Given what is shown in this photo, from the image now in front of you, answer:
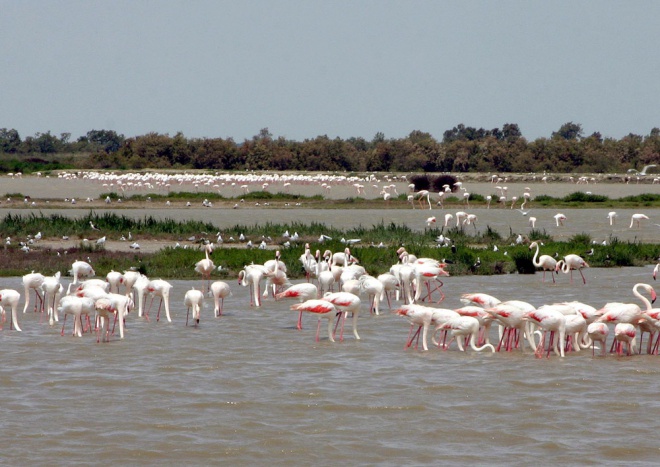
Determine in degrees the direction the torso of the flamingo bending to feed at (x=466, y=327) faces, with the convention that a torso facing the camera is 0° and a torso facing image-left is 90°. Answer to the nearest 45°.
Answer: approximately 270°

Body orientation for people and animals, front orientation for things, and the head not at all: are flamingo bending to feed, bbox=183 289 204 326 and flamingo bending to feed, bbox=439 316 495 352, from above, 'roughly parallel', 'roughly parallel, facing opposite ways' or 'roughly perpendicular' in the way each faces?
roughly perpendicular

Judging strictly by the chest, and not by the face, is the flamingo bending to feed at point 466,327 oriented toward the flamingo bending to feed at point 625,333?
yes

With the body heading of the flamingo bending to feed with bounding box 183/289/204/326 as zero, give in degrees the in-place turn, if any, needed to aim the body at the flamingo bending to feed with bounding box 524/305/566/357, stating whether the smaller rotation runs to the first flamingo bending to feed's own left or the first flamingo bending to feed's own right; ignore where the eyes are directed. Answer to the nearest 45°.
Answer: approximately 45° to the first flamingo bending to feed's own left

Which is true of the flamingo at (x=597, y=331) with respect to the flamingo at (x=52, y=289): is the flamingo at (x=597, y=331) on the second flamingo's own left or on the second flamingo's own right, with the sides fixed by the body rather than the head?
on the second flamingo's own left
